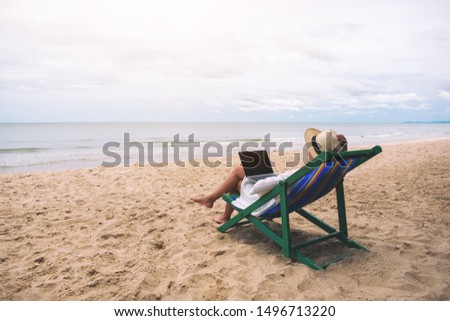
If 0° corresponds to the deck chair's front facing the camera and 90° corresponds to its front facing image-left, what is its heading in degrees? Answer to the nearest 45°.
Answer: approximately 135°
